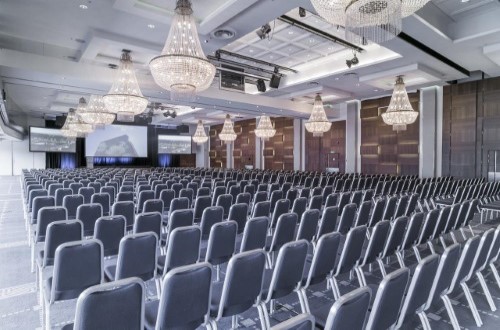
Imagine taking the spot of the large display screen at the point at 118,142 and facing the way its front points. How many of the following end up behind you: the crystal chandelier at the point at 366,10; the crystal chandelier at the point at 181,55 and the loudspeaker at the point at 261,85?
0

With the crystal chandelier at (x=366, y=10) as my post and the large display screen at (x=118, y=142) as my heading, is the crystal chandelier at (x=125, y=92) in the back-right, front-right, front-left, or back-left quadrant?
front-left

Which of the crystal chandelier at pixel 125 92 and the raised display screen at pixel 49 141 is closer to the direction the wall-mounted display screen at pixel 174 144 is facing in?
the crystal chandelier

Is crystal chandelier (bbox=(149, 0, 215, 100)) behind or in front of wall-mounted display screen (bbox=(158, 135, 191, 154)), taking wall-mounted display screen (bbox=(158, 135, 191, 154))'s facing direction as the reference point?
in front

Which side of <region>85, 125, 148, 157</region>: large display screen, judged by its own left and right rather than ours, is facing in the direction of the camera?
front

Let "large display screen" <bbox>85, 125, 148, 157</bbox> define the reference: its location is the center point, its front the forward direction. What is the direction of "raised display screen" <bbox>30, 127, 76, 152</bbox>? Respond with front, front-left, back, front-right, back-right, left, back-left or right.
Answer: right

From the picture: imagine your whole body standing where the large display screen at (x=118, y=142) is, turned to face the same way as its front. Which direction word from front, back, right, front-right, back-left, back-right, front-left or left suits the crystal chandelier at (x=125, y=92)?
front

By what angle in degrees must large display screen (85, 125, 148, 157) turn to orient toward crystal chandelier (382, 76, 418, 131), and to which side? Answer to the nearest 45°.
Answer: approximately 45° to its left

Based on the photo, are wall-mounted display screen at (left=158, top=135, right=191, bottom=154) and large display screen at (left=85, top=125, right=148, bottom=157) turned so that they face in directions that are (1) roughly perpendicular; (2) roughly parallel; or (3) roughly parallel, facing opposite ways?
roughly parallel

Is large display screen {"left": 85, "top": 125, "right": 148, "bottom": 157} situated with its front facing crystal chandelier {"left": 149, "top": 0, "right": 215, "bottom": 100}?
yes

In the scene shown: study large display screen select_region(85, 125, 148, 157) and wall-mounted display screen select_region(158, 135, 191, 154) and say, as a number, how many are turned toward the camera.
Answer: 2

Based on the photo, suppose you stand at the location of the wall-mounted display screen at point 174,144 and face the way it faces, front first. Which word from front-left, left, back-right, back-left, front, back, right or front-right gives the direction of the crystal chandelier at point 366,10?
front

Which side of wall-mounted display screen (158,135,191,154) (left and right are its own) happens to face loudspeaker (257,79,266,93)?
front

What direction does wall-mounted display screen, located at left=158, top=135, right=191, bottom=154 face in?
toward the camera

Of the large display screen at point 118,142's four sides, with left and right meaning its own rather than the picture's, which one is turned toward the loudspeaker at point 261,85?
front

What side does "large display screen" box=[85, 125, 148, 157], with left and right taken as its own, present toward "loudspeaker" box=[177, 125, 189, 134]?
left

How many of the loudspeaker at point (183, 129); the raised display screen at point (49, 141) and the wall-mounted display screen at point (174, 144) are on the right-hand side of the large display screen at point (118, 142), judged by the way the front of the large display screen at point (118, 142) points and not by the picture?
1
